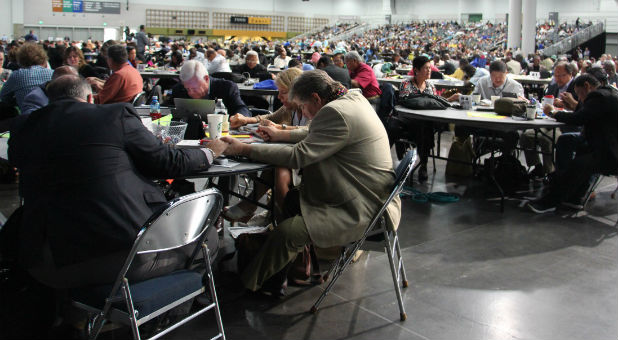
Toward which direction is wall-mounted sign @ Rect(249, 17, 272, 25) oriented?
toward the camera

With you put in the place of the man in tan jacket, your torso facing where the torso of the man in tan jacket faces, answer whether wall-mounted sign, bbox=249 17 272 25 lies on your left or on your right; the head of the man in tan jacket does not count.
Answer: on your right

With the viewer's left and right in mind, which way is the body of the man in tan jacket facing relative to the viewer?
facing to the left of the viewer

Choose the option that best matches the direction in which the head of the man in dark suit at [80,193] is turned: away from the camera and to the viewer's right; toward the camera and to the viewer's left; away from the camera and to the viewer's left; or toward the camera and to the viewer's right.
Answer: away from the camera and to the viewer's right

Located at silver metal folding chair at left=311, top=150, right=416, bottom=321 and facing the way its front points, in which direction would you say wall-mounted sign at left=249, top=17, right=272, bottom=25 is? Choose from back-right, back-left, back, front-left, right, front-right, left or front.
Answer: right

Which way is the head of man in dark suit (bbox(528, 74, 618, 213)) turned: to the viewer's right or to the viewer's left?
to the viewer's left

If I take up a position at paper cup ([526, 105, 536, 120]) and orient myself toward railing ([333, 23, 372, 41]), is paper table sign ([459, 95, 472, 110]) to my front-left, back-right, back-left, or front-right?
front-left

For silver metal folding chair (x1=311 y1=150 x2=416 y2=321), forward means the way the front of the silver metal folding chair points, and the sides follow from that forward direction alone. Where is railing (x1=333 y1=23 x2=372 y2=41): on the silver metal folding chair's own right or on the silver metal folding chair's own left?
on the silver metal folding chair's own right

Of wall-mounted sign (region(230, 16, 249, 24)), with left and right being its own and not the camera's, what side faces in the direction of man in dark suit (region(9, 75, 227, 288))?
front

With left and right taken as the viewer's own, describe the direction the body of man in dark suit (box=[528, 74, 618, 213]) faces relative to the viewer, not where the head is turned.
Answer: facing to the left of the viewer

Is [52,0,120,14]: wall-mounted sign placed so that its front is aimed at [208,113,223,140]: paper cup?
yes

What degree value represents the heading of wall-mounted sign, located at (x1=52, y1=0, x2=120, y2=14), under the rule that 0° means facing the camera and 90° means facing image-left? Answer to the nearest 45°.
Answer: approximately 0°

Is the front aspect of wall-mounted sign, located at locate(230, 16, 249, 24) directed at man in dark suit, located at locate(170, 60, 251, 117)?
yes
